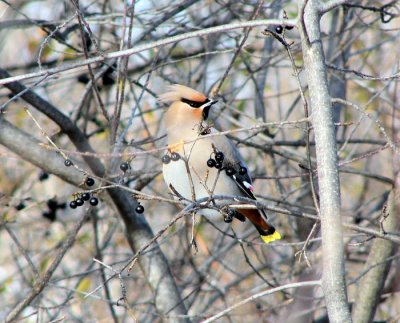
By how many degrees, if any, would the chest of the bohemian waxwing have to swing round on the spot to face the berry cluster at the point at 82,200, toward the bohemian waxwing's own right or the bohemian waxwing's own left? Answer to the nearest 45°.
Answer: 0° — it already faces it

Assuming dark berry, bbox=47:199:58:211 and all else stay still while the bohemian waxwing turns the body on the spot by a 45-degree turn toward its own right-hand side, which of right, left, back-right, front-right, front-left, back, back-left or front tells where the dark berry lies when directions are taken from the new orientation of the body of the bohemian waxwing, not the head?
front-right

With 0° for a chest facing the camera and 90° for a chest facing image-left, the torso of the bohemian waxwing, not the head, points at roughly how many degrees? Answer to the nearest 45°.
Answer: approximately 45°

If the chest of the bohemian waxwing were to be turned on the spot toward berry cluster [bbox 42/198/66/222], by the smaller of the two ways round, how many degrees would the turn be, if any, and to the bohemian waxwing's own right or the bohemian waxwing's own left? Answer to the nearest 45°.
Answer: approximately 90° to the bohemian waxwing's own right
